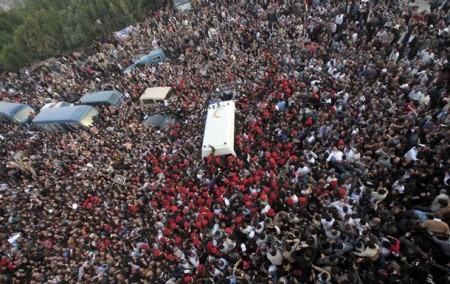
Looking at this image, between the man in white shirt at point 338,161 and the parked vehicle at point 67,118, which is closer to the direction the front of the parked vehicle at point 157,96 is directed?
the man in white shirt

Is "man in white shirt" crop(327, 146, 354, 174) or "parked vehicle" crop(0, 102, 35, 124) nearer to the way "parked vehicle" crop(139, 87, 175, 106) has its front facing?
the man in white shirt

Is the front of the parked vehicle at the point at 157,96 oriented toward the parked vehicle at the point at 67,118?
no

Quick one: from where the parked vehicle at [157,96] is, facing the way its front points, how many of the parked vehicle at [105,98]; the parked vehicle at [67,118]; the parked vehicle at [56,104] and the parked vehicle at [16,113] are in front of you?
0

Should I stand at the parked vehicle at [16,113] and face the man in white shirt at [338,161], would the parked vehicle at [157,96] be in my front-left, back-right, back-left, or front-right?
front-left

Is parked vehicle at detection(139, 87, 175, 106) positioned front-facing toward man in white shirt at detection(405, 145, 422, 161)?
no

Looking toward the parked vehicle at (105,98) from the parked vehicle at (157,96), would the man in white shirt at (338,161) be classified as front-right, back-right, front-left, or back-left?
back-left
